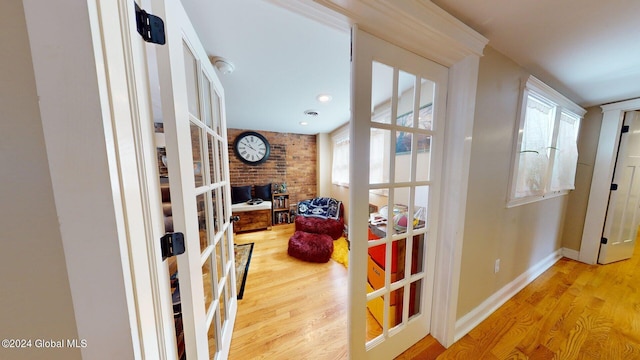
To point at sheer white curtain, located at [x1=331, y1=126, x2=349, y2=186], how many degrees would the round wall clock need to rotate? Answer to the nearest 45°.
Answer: approximately 45° to its left

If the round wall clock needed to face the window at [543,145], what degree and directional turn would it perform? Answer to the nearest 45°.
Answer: approximately 45° to its left

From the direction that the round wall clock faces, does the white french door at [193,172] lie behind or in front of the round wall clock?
in front

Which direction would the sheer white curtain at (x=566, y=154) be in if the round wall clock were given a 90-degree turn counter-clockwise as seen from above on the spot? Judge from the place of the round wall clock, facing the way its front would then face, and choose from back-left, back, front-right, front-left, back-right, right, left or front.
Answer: front-right

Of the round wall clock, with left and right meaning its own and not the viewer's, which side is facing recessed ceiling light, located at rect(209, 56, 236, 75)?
front

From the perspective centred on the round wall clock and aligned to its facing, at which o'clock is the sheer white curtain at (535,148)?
The sheer white curtain is roughly at 11 o'clock from the round wall clock.

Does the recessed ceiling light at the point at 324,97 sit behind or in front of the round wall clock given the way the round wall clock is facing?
in front

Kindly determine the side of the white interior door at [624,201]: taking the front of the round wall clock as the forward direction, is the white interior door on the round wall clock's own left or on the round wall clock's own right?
on the round wall clock's own left

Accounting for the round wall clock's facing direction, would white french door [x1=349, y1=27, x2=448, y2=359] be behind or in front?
in front

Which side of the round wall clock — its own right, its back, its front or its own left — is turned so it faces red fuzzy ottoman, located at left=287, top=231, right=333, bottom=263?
front

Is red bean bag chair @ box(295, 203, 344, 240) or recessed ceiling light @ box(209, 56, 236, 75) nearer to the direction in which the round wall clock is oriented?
the recessed ceiling light

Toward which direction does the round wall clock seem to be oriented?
toward the camera
